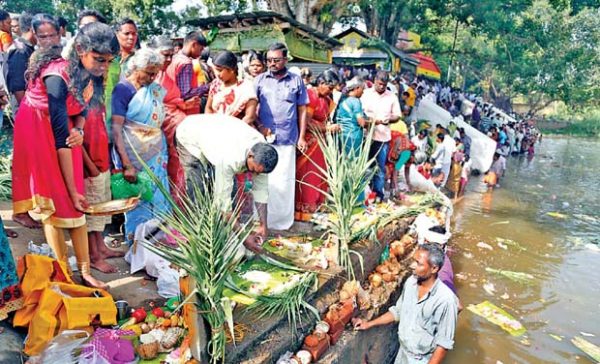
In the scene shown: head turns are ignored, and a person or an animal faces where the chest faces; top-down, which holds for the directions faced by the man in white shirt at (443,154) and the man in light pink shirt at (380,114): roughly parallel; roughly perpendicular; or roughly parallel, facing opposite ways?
roughly perpendicular

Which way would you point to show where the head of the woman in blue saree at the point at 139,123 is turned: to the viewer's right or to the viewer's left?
to the viewer's right

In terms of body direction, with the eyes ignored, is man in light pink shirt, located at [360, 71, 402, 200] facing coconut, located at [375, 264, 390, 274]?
yes

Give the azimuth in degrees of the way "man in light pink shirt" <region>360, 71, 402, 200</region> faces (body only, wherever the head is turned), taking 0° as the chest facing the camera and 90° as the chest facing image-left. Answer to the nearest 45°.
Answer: approximately 0°

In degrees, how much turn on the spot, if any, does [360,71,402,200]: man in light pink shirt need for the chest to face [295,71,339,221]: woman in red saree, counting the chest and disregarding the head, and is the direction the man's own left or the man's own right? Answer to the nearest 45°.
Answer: approximately 45° to the man's own right
